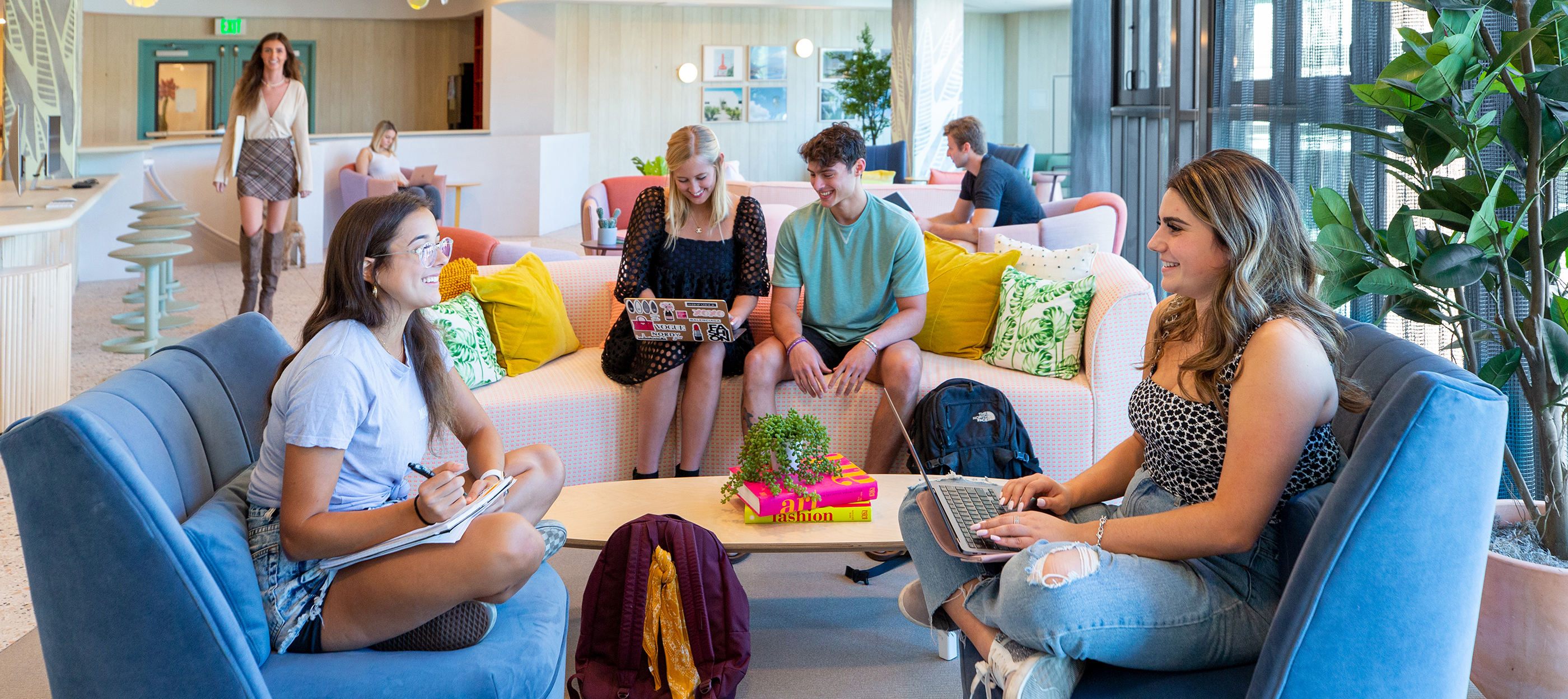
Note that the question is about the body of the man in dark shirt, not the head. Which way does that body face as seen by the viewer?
to the viewer's left

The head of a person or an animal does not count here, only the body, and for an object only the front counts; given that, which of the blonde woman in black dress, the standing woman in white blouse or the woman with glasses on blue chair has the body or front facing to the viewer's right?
the woman with glasses on blue chair

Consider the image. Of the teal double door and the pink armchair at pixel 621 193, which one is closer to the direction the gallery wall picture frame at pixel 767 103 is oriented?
the pink armchair

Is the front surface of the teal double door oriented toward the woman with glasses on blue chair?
yes

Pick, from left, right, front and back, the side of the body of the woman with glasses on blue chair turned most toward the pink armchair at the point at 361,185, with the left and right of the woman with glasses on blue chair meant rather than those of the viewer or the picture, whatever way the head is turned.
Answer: left

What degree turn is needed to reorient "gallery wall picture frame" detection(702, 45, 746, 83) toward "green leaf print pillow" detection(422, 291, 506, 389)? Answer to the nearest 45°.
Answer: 0° — it already faces it

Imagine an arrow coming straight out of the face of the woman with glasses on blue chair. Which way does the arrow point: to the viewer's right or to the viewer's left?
to the viewer's right

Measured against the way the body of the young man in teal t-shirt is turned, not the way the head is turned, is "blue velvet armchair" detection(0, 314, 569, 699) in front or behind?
in front

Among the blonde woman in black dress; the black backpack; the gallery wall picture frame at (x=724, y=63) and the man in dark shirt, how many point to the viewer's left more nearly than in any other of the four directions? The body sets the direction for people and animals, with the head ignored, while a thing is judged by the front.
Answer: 1

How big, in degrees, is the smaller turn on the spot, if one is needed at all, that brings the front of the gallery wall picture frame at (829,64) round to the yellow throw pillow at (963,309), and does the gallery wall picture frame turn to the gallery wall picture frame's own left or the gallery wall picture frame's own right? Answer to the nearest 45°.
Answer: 0° — it already faces it

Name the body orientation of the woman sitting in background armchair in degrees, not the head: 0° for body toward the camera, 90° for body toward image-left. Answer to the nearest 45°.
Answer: approximately 315°
